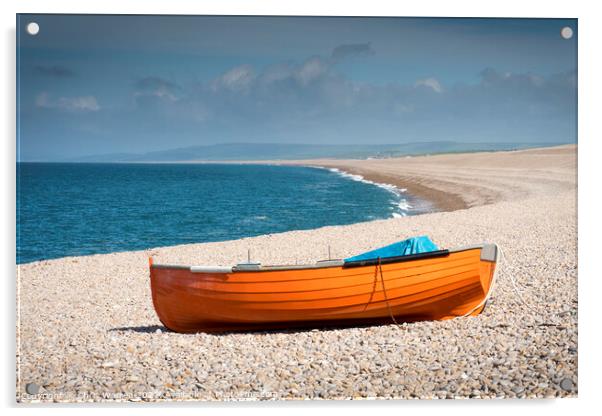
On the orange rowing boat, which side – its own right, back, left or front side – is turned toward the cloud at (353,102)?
right

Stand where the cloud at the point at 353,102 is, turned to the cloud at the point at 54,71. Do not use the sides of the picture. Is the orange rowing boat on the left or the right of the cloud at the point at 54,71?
left

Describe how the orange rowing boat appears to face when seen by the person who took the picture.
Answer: facing to the left of the viewer
